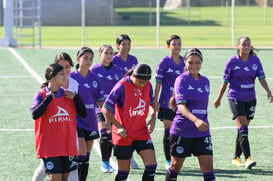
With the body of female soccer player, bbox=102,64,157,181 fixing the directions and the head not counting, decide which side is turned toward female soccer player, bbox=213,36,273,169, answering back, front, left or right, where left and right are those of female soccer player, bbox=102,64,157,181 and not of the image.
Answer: left

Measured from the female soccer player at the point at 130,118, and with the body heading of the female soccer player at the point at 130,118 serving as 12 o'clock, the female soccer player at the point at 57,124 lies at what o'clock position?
the female soccer player at the point at 57,124 is roughly at 3 o'clock from the female soccer player at the point at 130,118.

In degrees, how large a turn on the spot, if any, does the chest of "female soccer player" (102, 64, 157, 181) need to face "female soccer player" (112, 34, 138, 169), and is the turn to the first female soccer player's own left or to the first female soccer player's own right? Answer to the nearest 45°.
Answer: approximately 135° to the first female soccer player's own left

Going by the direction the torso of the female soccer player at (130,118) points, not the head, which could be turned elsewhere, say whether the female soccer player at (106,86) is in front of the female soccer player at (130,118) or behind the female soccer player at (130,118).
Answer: behind

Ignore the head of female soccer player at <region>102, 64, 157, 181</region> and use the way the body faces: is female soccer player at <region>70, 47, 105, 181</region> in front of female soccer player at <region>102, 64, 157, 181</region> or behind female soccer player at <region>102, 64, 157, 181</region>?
behind

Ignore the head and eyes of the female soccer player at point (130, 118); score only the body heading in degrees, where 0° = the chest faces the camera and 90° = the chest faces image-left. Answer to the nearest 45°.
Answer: approximately 315°
